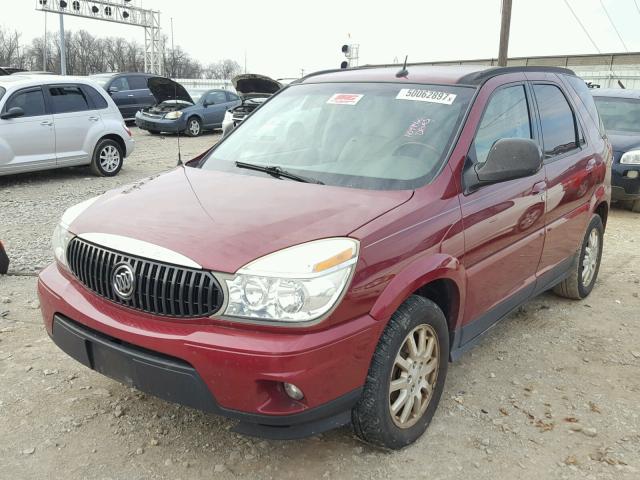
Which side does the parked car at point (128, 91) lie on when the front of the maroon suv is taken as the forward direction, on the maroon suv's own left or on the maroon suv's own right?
on the maroon suv's own right

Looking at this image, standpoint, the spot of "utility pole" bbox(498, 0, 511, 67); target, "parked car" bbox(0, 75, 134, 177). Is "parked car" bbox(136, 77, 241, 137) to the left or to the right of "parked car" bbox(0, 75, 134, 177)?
right

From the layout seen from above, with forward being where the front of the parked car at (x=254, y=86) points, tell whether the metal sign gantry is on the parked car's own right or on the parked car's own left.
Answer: on the parked car's own right

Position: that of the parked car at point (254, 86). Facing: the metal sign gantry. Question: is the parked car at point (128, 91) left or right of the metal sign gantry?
left

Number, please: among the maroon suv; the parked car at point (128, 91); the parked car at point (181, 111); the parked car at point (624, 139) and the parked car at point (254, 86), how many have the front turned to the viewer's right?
0

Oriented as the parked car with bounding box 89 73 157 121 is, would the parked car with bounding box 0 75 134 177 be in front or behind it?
in front

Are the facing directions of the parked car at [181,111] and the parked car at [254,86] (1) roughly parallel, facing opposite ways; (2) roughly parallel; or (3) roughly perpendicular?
roughly parallel

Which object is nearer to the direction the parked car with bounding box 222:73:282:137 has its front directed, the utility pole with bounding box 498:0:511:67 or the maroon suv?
the maroon suv

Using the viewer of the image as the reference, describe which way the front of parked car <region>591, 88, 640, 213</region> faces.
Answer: facing the viewer and to the left of the viewer

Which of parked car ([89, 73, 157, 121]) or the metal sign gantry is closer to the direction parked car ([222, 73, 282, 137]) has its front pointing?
the parked car

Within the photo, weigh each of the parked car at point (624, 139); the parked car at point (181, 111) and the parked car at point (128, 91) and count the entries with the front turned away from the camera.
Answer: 0

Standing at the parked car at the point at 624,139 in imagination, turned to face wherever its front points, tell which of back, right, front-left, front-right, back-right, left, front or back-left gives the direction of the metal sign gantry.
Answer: right

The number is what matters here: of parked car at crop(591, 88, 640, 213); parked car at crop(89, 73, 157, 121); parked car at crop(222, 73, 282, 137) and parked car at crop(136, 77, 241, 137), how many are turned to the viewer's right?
0
